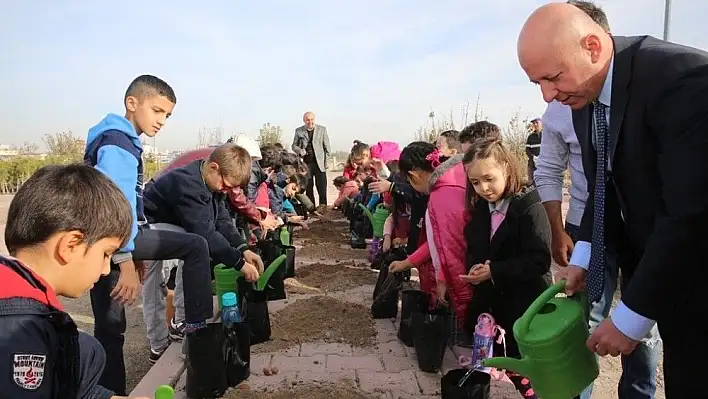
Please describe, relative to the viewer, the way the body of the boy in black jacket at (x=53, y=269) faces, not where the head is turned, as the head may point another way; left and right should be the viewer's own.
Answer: facing to the right of the viewer

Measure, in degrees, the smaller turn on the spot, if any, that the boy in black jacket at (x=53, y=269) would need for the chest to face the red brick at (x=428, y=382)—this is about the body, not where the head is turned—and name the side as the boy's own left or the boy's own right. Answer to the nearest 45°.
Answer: approximately 45° to the boy's own left

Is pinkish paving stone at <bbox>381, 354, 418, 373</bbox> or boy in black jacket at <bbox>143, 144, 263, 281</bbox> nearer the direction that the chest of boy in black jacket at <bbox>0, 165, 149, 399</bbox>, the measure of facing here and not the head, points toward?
the pinkish paving stone

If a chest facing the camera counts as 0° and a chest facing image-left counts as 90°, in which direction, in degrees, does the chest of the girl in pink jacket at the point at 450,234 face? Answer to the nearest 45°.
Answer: approximately 90°

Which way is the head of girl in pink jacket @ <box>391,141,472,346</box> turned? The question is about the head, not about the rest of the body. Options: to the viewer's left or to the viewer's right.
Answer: to the viewer's left

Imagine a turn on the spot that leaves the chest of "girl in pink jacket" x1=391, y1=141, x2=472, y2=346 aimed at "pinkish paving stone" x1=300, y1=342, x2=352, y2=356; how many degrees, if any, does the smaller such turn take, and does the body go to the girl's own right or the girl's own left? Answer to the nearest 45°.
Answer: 0° — they already face it

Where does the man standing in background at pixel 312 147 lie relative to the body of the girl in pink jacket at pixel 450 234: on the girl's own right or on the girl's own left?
on the girl's own right

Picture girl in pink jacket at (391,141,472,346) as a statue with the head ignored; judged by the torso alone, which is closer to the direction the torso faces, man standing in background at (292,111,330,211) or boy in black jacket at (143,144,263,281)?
the boy in black jacket

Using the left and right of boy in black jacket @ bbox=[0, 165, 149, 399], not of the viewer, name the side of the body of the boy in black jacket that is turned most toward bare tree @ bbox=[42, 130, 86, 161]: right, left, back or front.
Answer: left

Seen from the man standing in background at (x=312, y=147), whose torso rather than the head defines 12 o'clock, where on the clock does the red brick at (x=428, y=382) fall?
The red brick is roughly at 12 o'clock from the man standing in background.
